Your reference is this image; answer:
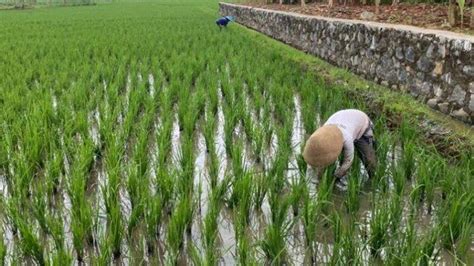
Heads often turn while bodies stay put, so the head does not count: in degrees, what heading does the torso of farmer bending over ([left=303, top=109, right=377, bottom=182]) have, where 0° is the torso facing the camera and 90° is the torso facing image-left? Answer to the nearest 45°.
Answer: approximately 45°

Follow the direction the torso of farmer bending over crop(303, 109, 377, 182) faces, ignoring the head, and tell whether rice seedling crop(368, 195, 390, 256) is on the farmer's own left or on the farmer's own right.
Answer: on the farmer's own left

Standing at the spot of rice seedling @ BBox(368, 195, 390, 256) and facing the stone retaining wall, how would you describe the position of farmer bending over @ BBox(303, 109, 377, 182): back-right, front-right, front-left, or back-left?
front-left

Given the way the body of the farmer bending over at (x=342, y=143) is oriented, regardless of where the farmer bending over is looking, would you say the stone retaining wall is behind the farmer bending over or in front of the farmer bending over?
behind
